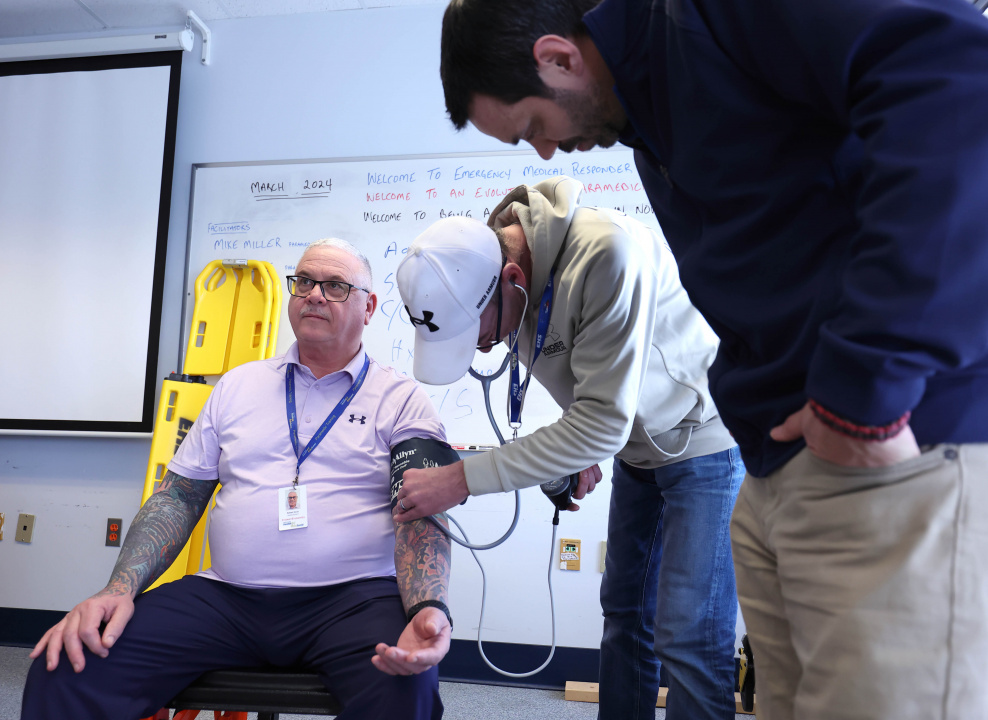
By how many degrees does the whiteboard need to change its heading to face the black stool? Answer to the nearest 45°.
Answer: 0° — it already faces it

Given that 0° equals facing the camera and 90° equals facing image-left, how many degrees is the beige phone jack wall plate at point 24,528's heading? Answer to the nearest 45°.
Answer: approximately 0°

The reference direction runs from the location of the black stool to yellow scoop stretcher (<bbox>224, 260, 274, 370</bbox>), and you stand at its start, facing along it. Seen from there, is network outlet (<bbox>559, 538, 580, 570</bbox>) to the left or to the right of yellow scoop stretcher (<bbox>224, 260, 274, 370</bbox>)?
right

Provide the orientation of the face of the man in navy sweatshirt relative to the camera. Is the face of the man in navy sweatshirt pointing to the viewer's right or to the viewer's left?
to the viewer's left

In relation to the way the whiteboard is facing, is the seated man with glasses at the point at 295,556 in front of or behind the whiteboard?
in front

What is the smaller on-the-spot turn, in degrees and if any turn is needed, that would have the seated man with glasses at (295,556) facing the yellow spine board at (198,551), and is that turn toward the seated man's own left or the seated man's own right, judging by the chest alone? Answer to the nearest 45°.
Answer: approximately 180°

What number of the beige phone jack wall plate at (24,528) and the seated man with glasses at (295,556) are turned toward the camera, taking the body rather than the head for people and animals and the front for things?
2

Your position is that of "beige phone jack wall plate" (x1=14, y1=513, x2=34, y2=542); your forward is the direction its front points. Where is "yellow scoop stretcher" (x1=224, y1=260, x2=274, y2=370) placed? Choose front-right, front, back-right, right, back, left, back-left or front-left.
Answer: front-left

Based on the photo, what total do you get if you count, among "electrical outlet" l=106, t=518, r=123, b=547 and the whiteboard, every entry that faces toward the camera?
2

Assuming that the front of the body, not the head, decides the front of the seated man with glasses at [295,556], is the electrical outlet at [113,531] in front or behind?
behind
